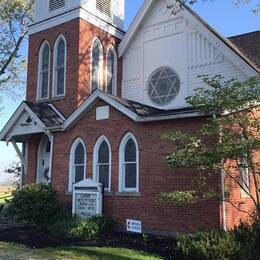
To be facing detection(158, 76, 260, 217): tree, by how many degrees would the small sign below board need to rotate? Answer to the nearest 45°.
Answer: approximately 45° to its left

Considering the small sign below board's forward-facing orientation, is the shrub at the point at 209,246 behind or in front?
in front

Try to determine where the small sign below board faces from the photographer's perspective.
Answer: facing the viewer

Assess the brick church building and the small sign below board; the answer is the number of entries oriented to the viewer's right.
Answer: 0

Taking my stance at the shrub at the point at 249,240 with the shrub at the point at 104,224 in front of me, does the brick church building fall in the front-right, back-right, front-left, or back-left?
front-right

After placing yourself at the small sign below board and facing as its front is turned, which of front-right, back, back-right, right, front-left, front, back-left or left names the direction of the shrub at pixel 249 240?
front-left

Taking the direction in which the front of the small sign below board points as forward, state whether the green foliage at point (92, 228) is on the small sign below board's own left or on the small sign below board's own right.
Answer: on the small sign below board's own right

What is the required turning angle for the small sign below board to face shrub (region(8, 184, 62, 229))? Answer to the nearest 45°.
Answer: approximately 135° to its right

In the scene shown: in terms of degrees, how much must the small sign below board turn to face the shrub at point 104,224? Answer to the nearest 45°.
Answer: approximately 135° to its right

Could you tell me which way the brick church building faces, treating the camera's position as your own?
facing the viewer and to the left of the viewer
